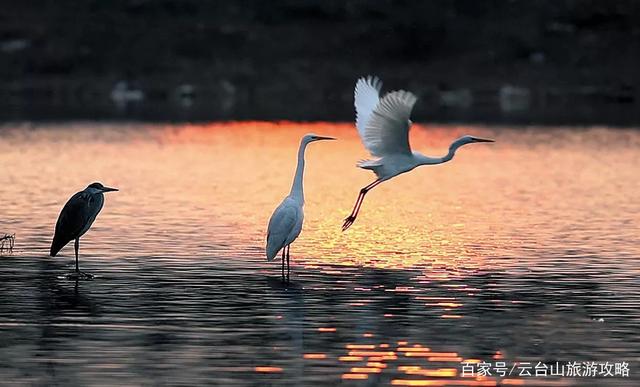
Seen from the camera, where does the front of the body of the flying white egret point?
to the viewer's right

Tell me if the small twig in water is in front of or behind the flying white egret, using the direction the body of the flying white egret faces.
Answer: behind

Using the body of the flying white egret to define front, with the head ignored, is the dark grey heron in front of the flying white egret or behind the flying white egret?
behind

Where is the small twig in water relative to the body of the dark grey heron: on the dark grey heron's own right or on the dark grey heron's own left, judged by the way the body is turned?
on the dark grey heron's own left

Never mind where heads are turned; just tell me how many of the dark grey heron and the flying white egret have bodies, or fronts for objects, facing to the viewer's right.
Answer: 2

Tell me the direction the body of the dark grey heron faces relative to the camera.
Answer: to the viewer's right
